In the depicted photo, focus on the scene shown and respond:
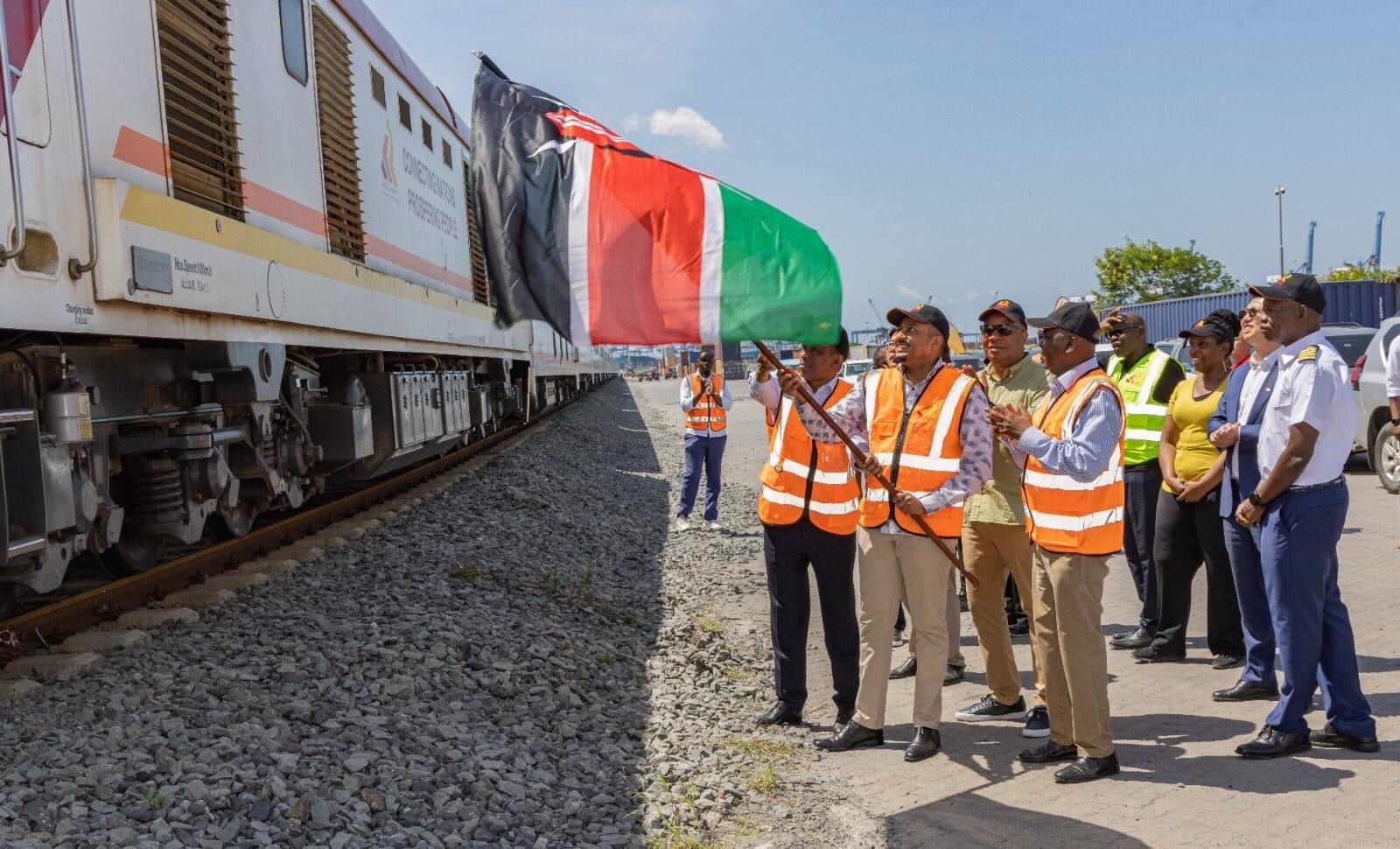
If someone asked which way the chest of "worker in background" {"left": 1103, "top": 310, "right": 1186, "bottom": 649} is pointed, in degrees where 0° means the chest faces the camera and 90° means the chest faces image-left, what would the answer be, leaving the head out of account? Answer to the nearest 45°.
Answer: approximately 45°

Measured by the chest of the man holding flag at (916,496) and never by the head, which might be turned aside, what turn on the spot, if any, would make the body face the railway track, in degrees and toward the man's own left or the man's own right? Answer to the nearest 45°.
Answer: approximately 45° to the man's own right

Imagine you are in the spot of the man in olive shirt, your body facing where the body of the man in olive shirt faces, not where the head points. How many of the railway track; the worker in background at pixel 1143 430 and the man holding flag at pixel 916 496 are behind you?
1

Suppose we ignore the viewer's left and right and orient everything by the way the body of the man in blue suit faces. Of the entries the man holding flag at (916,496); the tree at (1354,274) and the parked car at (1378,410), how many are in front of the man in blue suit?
1

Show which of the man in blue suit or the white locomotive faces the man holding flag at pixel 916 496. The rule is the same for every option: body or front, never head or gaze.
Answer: the man in blue suit

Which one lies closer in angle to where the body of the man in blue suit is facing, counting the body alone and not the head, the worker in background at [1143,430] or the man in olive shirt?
the man in olive shirt

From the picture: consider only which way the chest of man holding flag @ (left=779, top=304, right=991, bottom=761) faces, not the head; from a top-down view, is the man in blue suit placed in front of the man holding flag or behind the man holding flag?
behind

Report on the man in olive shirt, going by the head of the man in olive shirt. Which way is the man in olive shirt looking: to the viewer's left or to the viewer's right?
to the viewer's left

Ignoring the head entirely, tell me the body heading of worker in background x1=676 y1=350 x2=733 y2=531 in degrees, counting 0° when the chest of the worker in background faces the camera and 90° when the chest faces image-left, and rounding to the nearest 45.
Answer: approximately 0°

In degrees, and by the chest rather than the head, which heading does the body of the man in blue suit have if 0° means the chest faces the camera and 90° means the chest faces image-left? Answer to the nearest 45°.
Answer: approximately 45°

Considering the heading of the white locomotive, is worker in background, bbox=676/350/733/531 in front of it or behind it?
behind

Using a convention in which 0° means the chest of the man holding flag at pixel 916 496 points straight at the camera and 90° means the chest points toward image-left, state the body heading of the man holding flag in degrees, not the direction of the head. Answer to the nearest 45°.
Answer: approximately 45°

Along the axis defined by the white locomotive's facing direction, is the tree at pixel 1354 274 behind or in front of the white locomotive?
behind

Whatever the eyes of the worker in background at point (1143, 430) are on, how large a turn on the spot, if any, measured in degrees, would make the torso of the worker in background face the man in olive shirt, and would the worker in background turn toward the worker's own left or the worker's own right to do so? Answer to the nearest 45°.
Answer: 0° — they already face them

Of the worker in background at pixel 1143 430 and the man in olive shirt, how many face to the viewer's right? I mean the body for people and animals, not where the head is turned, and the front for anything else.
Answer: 0

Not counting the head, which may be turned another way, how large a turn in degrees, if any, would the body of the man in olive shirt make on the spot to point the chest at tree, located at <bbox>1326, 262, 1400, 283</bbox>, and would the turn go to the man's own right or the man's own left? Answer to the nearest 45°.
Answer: approximately 135° to the man's own right

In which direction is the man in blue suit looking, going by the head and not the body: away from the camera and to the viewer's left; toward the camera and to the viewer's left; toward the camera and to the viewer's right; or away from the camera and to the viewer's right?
toward the camera and to the viewer's left

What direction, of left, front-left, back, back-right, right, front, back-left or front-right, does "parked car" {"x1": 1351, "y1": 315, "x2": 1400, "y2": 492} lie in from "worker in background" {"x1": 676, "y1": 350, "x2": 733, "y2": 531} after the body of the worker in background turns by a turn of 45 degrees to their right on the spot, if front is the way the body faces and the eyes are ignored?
back-left
